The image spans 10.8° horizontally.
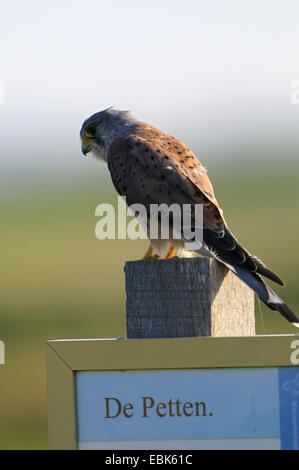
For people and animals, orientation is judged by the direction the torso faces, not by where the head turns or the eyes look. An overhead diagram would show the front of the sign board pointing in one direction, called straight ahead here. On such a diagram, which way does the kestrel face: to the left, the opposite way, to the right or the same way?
to the right

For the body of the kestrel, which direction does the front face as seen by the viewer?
to the viewer's left

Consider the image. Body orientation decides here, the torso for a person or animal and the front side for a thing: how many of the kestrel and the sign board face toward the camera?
1

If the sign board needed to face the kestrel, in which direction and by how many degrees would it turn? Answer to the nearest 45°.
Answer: approximately 180°

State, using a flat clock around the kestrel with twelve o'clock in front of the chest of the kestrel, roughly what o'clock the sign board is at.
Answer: The sign board is roughly at 9 o'clock from the kestrel.

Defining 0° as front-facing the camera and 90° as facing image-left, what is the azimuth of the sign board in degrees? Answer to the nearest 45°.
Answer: approximately 0°
